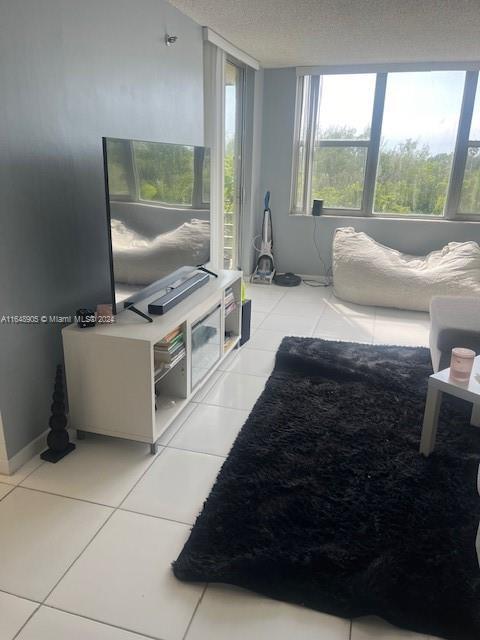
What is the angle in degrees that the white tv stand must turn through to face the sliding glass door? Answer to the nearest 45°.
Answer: approximately 135° to its left

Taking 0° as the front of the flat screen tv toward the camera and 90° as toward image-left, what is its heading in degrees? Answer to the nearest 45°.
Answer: approximately 315°

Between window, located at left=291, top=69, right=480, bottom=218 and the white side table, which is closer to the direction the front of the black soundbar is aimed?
the white side table

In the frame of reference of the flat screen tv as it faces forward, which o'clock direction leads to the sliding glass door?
The sliding glass door is roughly at 8 o'clock from the flat screen tv.

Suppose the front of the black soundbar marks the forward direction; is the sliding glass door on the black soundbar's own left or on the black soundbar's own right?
on the black soundbar's own left
